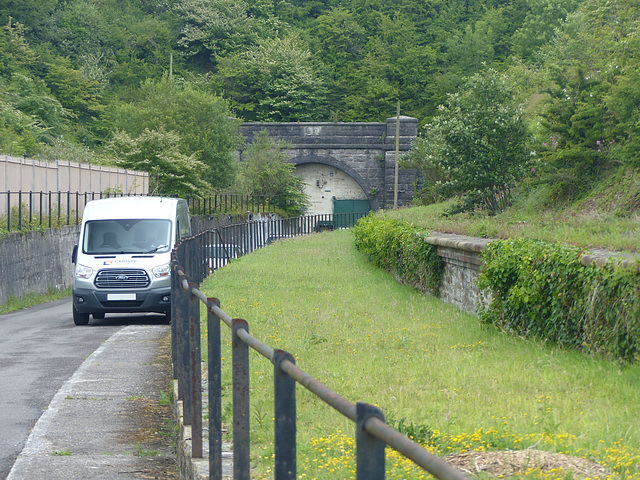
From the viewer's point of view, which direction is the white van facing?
toward the camera

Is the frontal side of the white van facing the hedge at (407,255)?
no

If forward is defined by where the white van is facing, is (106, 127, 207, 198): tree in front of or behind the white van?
behind

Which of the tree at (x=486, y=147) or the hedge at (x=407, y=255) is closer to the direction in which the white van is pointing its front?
the hedge

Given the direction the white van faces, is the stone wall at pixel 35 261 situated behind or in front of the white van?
behind

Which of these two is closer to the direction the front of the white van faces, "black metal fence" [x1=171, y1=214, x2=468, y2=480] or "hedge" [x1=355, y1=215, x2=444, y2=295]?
the black metal fence

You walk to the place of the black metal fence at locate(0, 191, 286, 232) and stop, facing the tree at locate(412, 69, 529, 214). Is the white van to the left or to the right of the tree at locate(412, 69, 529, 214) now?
right

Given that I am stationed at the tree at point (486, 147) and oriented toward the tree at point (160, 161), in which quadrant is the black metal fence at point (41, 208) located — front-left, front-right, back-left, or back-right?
front-left

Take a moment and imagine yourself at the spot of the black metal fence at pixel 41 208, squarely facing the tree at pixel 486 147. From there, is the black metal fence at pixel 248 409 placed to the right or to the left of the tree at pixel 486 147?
right

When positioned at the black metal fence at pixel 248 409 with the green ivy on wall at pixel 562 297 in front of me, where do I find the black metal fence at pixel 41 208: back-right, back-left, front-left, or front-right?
front-left

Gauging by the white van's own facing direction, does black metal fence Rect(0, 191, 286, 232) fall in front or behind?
behind

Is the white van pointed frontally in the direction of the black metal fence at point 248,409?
yes

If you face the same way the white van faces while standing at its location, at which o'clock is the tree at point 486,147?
The tree is roughly at 8 o'clock from the white van.
